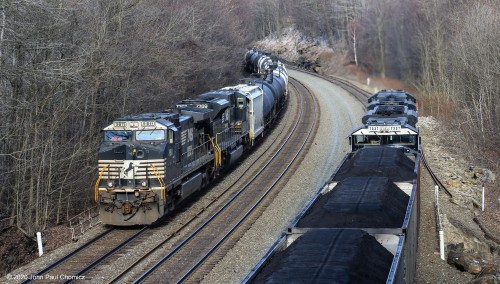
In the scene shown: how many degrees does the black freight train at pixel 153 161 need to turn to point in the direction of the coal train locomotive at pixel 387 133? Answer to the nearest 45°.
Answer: approximately 135° to its left

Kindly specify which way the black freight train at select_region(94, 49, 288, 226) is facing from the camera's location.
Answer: facing the viewer and to the left of the viewer

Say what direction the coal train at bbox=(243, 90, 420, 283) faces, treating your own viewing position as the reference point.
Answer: facing away from the viewer
